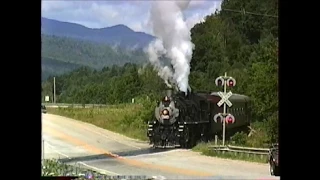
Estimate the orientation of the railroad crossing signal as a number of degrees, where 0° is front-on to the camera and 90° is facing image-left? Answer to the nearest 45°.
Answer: approximately 0°

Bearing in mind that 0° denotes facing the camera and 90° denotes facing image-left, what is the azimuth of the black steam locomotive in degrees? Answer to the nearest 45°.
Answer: approximately 45°
